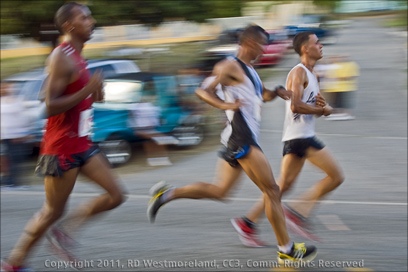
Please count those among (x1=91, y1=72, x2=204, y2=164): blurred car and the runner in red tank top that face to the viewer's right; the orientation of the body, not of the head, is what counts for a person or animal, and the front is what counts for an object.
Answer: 1

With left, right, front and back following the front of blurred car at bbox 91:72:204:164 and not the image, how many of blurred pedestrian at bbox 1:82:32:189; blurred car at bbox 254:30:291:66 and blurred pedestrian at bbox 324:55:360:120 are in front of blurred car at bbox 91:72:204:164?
1

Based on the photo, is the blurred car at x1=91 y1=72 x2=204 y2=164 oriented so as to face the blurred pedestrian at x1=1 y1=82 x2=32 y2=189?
yes

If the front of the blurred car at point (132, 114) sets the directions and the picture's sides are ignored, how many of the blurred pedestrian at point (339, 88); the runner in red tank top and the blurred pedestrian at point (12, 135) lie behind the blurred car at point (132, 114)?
1

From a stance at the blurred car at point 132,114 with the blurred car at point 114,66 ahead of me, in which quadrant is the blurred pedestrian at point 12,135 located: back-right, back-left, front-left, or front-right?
back-left

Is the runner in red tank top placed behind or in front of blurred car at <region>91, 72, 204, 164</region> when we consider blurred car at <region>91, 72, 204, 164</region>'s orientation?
in front

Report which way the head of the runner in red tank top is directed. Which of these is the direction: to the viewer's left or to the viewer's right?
to the viewer's right

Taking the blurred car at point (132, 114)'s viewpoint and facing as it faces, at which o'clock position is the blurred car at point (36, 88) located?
the blurred car at point (36, 88) is roughly at 2 o'clock from the blurred car at point (132, 114).

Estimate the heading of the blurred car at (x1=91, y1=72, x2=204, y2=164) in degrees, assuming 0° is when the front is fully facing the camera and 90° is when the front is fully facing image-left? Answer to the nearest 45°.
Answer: approximately 45°

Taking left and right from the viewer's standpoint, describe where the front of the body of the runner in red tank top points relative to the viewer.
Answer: facing to the right of the viewer

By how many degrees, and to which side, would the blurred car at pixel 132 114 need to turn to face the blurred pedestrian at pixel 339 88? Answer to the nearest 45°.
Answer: approximately 180°

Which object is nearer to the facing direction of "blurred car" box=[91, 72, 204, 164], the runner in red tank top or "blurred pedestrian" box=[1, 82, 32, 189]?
the blurred pedestrian

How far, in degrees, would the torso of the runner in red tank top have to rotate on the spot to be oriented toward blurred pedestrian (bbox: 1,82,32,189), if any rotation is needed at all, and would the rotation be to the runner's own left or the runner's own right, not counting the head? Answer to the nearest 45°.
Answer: approximately 90° to the runner's own left
